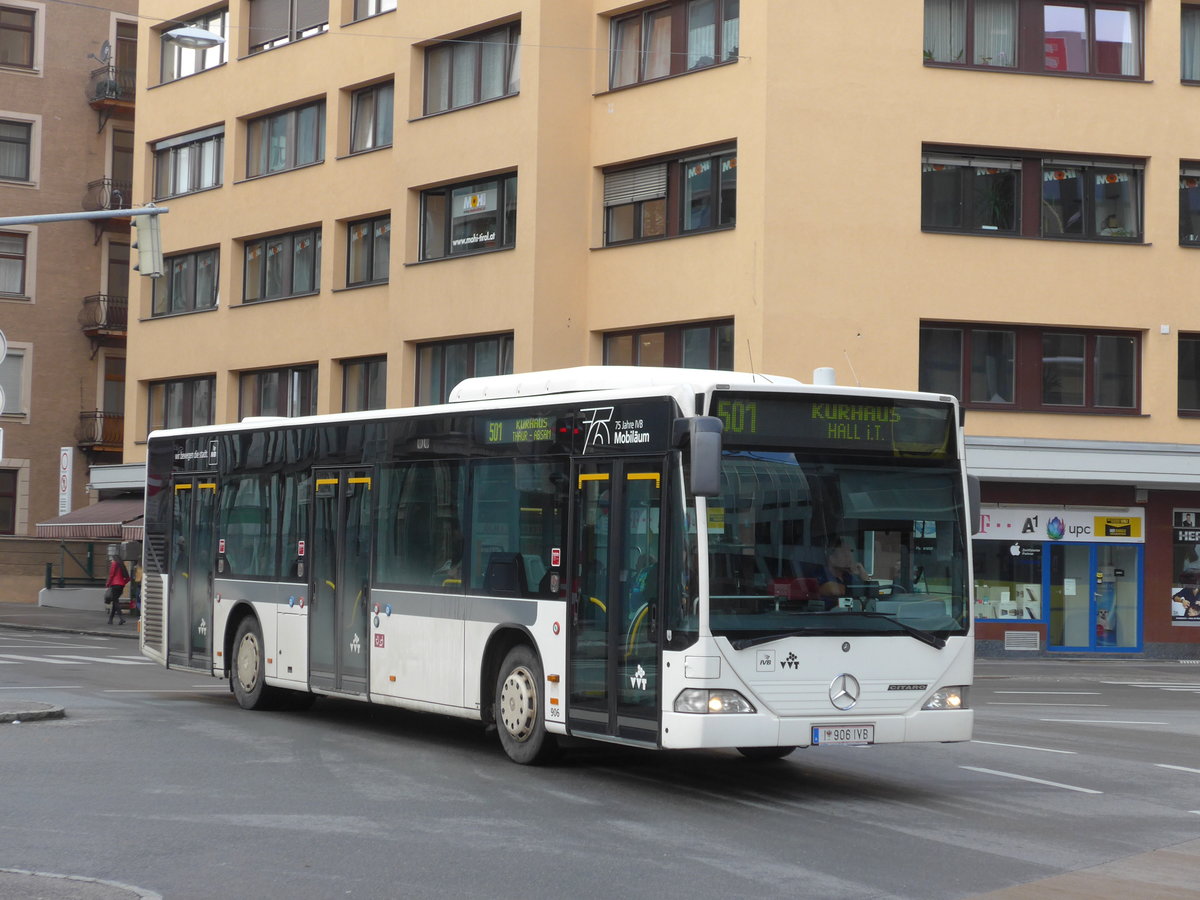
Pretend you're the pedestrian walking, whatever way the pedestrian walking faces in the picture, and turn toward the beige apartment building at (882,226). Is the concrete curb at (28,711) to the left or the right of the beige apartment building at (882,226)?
right

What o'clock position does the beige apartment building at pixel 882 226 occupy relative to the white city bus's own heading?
The beige apartment building is roughly at 8 o'clock from the white city bus.

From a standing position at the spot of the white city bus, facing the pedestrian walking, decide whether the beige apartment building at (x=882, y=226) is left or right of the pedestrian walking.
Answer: right

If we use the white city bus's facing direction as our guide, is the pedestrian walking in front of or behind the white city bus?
behind

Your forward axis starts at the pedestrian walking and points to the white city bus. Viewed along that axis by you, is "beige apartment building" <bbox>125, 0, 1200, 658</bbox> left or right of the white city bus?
left

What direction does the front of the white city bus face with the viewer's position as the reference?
facing the viewer and to the right of the viewer

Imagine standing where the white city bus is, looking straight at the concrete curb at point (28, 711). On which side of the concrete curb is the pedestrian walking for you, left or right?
right

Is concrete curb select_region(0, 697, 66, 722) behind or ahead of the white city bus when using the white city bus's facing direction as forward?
behind
